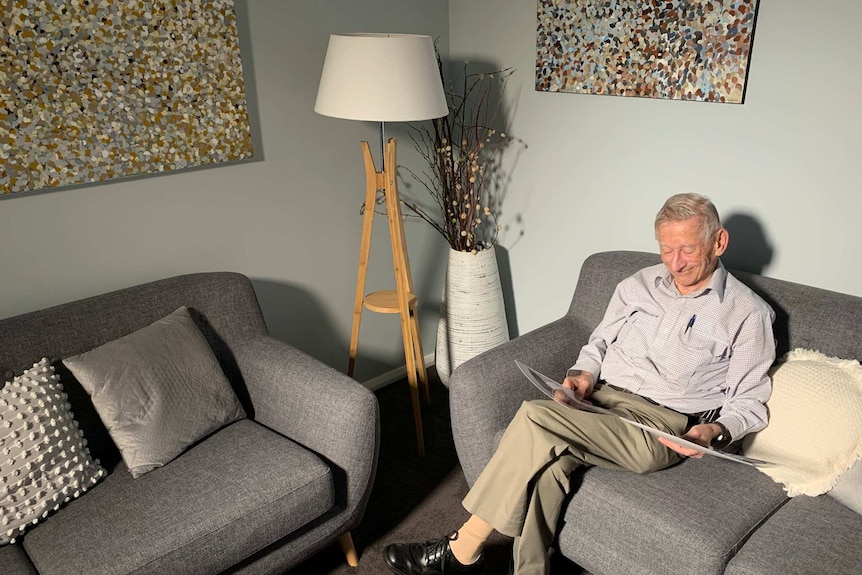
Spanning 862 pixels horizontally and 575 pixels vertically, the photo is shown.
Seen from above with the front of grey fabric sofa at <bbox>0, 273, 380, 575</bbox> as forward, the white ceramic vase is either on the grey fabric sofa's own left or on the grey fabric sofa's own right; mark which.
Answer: on the grey fabric sofa's own left

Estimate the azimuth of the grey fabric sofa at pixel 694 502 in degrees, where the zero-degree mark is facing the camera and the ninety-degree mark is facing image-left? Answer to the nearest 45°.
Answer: approximately 45°
